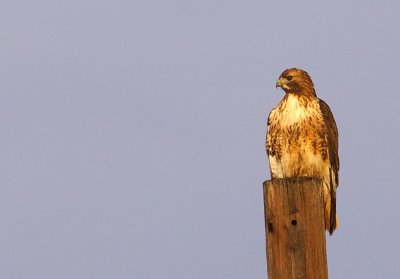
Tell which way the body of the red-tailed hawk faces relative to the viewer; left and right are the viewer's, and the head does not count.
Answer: facing the viewer and to the left of the viewer
